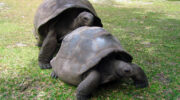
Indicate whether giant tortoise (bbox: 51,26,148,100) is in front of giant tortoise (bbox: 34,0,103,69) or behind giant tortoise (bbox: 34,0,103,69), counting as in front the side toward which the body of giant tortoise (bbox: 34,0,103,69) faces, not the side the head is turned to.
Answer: in front

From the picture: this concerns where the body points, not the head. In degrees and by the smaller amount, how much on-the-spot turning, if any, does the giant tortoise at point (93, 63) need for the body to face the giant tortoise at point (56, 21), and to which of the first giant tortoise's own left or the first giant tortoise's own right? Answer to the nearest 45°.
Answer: approximately 180°

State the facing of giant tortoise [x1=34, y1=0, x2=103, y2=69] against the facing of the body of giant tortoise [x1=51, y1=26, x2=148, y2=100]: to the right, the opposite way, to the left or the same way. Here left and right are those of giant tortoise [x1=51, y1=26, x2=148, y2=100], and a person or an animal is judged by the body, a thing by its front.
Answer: the same way

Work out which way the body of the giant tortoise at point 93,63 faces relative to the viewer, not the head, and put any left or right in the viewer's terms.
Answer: facing the viewer and to the right of the viewer

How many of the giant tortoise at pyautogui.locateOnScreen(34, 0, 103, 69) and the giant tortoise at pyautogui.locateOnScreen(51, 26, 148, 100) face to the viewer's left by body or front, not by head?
0
